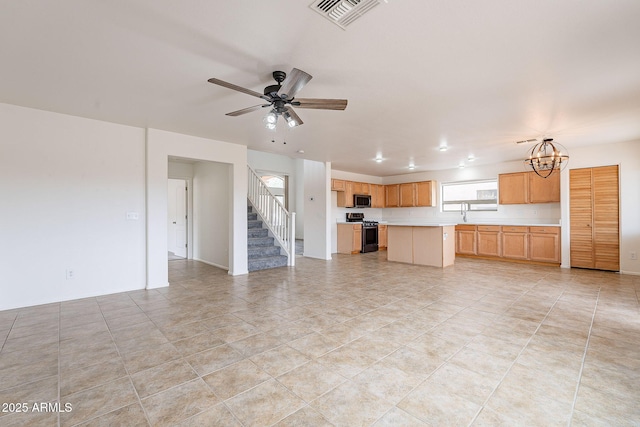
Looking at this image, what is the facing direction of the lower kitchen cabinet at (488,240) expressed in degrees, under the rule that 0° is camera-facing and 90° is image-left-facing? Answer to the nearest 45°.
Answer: approximately 0°

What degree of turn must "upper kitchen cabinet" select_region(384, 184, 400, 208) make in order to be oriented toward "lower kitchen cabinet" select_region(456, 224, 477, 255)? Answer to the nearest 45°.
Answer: approximately 45° to its left

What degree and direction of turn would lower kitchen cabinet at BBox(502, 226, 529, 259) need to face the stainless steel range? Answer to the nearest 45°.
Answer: approximately 90° to its right

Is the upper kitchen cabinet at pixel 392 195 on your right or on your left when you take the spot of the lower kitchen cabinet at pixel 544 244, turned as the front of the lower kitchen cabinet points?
on your right

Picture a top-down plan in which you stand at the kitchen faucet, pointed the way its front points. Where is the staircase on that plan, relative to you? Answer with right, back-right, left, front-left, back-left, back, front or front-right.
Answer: front-right

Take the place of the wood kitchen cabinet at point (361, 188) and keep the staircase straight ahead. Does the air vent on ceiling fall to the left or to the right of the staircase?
left

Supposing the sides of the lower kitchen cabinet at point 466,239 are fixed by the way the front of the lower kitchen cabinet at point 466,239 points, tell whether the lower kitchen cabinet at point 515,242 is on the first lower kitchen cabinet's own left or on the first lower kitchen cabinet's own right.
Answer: on the first lower kitchen cabinet's own left

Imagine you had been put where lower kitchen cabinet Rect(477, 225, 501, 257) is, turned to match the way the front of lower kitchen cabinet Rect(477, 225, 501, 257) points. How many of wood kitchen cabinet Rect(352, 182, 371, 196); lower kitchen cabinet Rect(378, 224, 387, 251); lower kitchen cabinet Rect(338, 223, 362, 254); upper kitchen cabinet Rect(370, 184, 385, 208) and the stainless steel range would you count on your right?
5

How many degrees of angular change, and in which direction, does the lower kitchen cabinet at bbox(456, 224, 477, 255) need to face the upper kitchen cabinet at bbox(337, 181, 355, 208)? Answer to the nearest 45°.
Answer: approximately 90° to its right

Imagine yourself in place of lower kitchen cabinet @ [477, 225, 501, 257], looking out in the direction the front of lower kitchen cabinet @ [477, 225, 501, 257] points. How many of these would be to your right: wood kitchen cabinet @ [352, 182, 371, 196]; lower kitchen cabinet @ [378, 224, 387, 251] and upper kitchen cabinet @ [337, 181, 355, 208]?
3

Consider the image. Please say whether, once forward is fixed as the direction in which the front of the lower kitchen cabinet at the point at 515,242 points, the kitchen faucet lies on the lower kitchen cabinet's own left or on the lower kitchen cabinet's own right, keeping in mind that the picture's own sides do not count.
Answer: on the lower kitchen cabinet's own right
